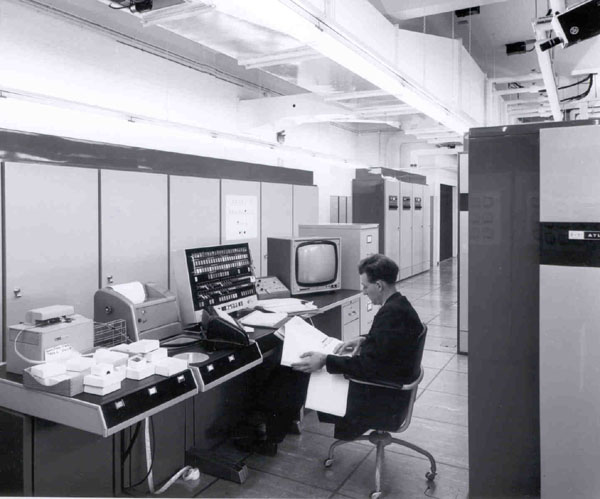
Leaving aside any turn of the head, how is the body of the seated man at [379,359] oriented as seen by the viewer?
to the viewer's left

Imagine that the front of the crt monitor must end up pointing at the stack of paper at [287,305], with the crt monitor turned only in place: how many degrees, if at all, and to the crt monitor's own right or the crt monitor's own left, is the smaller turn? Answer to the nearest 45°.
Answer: approximately 45° to the crt monitor's own right

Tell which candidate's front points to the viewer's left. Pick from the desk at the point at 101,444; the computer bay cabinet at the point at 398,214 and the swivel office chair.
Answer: the swivel office chair

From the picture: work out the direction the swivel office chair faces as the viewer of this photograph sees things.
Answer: facing to the left of the viewer

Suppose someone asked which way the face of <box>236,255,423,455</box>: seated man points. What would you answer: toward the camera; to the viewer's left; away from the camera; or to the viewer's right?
to the viewer's left

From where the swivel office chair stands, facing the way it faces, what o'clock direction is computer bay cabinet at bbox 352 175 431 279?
The computer bay cabinet is roughly at 3 o'clock from the swivel office chair.

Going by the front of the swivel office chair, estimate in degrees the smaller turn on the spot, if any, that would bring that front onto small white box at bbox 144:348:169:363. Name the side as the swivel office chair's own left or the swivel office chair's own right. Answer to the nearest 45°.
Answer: approximately 45° to the swivel office chair's own left
